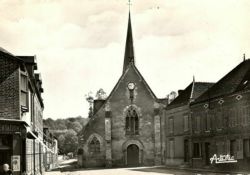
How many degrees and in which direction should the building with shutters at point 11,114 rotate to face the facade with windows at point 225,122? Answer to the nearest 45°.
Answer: approximately 45° to its left

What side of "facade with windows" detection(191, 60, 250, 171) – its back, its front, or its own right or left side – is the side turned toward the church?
right

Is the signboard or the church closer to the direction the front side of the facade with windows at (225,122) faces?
the signboard

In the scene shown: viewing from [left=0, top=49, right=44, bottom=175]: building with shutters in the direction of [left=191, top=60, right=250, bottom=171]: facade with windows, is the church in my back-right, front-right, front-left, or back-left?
front-left

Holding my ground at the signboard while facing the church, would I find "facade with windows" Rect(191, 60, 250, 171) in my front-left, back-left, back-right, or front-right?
front-right

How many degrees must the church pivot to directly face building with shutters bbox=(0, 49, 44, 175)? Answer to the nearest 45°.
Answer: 0° — it already faces it

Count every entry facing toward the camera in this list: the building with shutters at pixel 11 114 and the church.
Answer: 1

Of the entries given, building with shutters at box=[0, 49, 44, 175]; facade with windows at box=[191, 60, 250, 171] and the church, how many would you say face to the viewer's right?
1

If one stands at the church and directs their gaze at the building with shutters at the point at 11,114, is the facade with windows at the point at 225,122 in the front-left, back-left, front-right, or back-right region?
front-left

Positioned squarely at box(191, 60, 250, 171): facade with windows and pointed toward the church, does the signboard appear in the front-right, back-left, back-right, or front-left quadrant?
back-left

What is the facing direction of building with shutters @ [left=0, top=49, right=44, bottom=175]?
to the viewer's right

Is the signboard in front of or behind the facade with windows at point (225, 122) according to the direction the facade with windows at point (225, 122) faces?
in front

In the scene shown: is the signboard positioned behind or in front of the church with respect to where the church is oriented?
in front

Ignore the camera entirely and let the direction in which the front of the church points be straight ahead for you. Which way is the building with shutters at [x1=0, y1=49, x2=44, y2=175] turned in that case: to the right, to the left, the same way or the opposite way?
to the left

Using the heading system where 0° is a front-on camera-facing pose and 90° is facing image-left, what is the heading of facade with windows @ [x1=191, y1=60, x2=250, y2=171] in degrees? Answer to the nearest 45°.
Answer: approximately 45°

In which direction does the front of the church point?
toward the camera
